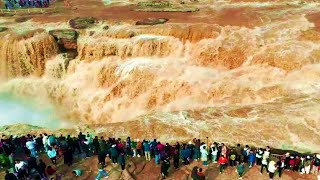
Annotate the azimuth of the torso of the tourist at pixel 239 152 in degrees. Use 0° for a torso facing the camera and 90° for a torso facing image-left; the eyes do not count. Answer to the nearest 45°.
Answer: approximately 180°

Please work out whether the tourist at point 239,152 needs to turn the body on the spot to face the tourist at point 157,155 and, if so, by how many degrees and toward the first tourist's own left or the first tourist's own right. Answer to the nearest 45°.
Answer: approximately 90° to the first tourist's own left

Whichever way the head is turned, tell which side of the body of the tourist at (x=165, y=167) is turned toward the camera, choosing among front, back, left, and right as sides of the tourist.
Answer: back

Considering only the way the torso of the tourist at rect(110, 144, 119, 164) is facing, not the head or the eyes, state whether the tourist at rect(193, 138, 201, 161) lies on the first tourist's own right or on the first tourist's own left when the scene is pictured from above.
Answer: on the first tourist's own right

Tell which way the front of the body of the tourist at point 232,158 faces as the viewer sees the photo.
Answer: away from the camera

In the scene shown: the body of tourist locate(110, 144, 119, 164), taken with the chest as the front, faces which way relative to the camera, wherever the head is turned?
away from the camera

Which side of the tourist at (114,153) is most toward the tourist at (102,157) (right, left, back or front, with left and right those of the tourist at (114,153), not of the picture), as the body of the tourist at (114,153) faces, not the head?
left

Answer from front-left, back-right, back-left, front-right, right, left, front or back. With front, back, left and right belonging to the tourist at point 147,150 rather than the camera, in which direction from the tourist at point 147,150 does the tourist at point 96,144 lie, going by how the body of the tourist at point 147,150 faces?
left

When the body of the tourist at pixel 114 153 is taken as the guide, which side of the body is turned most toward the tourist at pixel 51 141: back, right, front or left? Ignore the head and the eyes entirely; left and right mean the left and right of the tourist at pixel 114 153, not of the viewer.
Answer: left

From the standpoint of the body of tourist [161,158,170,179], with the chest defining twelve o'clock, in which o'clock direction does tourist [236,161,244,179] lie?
tourist [236,161,244,179] is roughly at 3 o'clock from tourist [161,158,170,179].

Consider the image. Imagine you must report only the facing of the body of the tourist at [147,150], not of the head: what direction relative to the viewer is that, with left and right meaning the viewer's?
facing away from the viewer

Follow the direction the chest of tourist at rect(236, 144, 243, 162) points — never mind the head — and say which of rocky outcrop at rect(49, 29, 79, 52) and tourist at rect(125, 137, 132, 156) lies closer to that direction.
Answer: the rocky outcrop

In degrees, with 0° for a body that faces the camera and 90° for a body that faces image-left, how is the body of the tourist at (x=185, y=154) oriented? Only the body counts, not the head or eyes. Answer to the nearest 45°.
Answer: approximately 180°
